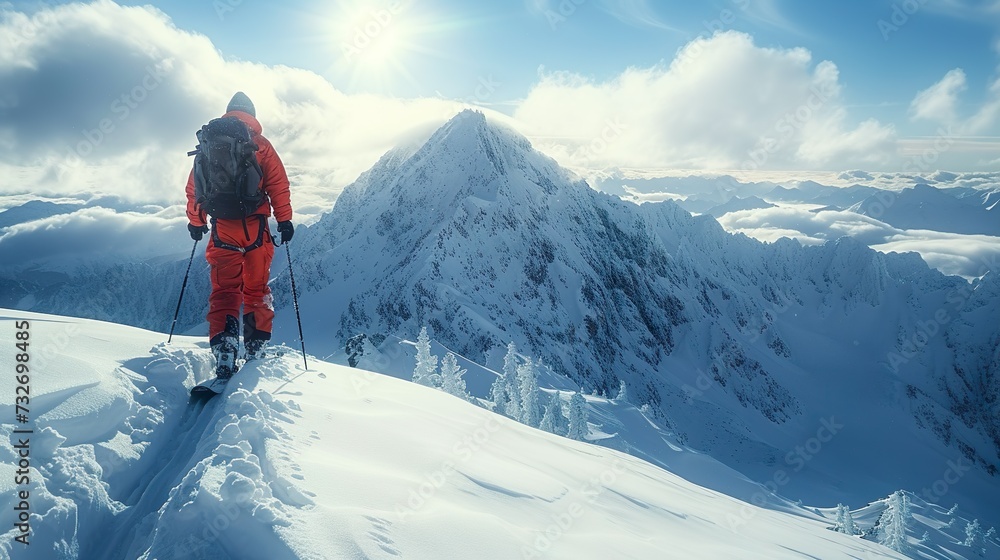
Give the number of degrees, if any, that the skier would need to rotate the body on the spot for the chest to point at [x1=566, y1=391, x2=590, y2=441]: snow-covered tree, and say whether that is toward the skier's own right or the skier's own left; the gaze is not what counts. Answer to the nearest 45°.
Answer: approximately 45° to the skier's own right

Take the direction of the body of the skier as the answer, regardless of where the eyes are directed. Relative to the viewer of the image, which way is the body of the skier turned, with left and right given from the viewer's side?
facing away from the viewer

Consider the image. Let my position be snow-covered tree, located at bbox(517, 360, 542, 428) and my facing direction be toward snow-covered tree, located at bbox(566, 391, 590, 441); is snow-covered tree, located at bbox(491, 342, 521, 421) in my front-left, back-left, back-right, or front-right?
back-left

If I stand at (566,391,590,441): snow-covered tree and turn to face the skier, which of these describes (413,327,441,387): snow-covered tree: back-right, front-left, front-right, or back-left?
front-right
